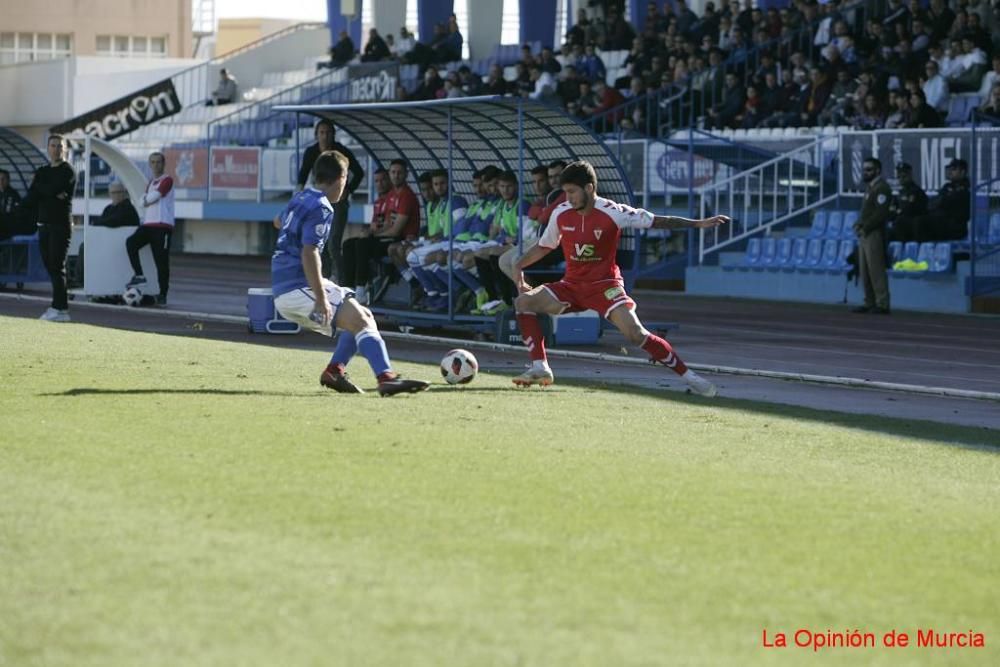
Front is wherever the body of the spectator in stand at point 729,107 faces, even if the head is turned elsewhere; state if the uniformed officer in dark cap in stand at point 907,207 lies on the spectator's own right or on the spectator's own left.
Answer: on the spectator's own left

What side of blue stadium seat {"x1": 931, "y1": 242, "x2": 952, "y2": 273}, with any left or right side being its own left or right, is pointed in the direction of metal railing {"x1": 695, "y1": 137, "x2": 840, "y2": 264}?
right

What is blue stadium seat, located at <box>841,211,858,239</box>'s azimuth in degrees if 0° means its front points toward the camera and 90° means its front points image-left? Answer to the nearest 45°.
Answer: approximately 45°

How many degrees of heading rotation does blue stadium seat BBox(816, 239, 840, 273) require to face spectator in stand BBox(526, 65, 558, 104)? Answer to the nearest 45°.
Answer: approximately 90° to its right

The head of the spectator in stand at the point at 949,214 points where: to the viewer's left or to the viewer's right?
to the viewer's left
